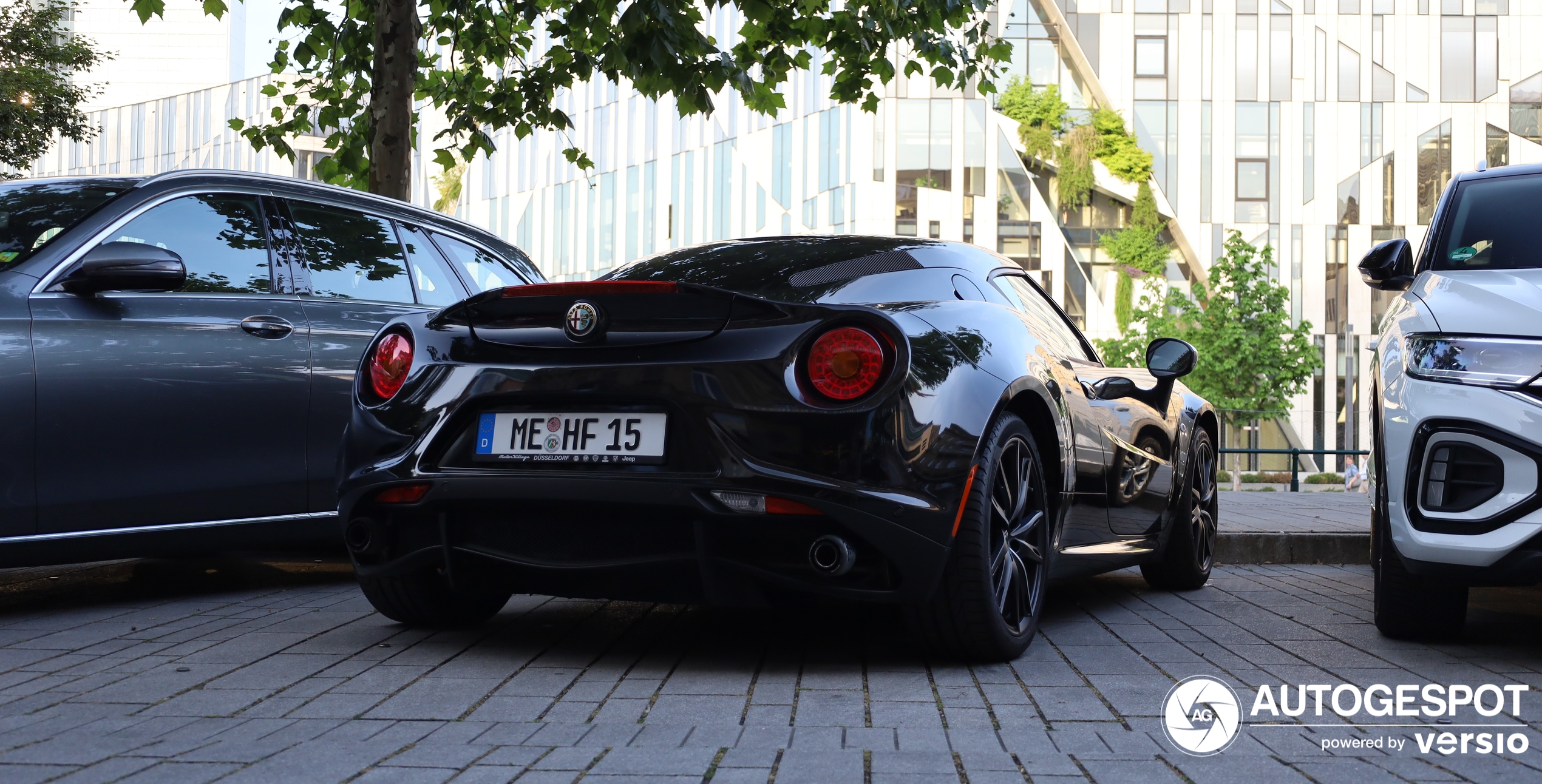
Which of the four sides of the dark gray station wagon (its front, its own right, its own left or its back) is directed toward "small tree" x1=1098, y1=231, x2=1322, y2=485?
back

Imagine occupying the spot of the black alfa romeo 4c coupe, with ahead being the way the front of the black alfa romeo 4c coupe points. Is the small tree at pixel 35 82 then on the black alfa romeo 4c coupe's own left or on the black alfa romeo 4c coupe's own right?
on the black alfa romeo 4c coupe's own left

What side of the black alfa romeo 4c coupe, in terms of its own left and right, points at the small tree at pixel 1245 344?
front

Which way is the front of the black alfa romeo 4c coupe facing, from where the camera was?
facing away from the viewer and to the right of the viewer

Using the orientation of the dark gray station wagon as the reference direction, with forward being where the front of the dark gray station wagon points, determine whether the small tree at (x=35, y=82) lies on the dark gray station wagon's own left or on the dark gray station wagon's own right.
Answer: on the dark gray station wagon's own right
